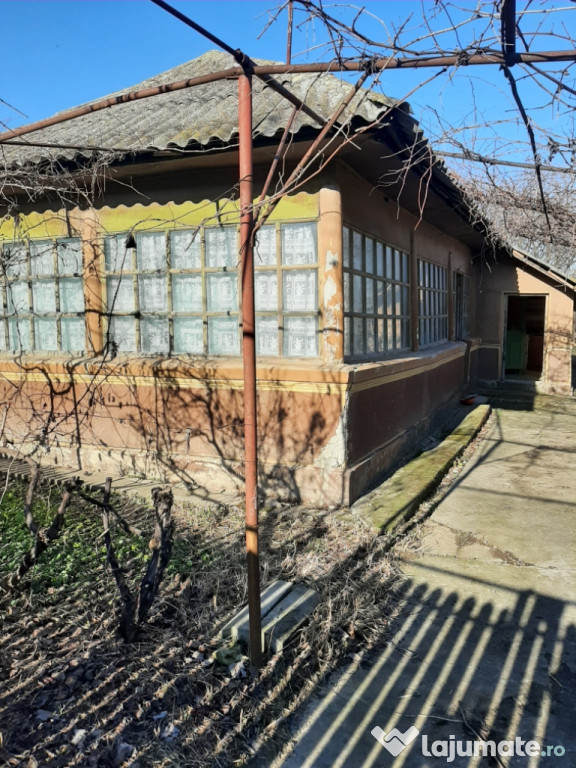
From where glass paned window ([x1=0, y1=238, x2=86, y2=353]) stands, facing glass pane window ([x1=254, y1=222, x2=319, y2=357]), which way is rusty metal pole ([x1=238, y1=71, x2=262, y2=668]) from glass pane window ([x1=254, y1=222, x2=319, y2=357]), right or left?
right

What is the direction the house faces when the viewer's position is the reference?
facing the viewer

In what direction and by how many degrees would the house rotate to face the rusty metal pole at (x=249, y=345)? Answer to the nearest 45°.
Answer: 0° — it already faces it

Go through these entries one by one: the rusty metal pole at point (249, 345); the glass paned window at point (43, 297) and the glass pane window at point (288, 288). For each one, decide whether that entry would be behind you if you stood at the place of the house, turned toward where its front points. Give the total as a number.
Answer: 0

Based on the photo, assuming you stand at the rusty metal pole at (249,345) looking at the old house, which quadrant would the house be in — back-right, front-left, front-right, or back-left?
front-right
